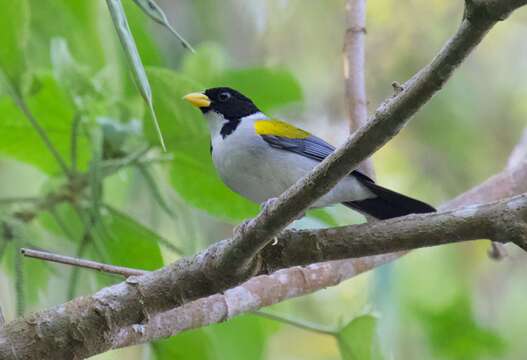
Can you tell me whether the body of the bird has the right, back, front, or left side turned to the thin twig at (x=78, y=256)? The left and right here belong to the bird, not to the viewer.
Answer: front

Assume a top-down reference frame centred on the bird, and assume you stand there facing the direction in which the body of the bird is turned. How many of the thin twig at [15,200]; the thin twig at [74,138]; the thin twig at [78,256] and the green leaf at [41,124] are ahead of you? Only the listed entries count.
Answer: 4

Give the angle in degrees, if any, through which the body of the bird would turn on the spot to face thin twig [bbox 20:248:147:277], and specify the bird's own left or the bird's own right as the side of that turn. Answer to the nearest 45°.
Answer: approximately 45° to the bird's own left

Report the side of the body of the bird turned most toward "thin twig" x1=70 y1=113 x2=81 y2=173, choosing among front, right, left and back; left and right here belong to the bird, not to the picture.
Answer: front

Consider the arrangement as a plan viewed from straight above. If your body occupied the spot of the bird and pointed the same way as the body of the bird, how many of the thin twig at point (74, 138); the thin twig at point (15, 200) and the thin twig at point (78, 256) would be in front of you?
3

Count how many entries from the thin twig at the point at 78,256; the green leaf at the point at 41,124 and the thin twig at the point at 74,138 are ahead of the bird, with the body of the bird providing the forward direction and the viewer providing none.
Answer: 3

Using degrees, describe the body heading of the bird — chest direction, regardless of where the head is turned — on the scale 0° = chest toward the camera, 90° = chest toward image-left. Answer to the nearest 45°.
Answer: approximately 90°
